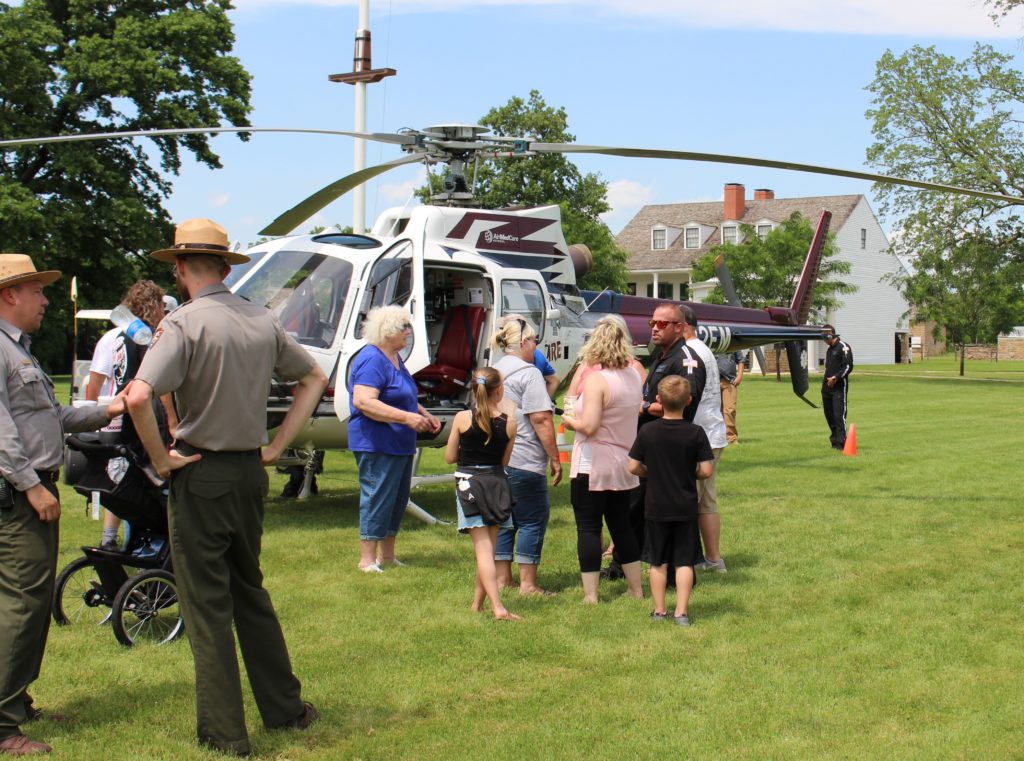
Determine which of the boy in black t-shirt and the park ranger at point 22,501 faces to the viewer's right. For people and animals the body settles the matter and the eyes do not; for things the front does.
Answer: the park ranger

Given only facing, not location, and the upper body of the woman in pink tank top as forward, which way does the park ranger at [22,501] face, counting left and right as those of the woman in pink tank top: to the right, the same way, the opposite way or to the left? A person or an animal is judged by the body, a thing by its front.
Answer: to the right

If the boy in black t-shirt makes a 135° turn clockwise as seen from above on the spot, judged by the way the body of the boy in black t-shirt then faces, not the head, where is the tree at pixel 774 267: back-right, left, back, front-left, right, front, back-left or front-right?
back-left

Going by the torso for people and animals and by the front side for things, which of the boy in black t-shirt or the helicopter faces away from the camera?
the boy in black t-shirt

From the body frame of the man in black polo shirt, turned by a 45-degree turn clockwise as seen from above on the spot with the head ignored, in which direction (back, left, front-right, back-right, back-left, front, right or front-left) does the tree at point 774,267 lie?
right

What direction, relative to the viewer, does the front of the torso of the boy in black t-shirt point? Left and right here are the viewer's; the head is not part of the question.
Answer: facing away from the viewer

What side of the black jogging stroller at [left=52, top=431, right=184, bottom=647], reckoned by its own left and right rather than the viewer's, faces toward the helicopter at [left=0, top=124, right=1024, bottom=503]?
front

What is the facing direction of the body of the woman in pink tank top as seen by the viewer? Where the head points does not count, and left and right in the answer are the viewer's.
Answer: facing away from the viewer and to the left of the viewer

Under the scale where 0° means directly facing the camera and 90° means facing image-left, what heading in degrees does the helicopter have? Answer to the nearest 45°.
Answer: approximately 45°

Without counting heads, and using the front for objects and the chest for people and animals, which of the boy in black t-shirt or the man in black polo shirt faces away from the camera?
the boy in black t-shirt

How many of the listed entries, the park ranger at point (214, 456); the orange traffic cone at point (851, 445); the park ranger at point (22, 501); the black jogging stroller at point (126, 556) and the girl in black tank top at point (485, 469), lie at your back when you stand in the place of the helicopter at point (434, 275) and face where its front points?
1

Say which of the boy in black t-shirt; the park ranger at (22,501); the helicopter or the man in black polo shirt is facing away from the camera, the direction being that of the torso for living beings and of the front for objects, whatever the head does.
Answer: the boy in black t-shirt

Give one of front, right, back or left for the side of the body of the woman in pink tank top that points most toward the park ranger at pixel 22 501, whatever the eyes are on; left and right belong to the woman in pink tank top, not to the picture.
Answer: left

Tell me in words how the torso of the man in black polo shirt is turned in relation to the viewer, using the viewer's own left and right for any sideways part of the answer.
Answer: facing the viewer and to the left of the viewer

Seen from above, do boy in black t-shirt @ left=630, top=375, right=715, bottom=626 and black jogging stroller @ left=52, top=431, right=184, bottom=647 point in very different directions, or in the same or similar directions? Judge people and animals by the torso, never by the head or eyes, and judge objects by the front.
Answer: same or similar directions

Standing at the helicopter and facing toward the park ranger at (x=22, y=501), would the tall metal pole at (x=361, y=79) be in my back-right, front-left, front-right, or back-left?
back-right

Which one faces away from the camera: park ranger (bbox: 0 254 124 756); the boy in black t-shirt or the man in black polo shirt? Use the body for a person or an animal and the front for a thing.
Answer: the boy in black t-shirt

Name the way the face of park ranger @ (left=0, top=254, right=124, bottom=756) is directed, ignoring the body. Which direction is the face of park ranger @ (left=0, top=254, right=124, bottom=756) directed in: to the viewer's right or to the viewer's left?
to the viewer's right

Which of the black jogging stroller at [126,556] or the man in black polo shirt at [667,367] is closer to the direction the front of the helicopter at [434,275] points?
the black jogging stroller

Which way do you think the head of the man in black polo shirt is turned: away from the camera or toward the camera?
toward the camera
